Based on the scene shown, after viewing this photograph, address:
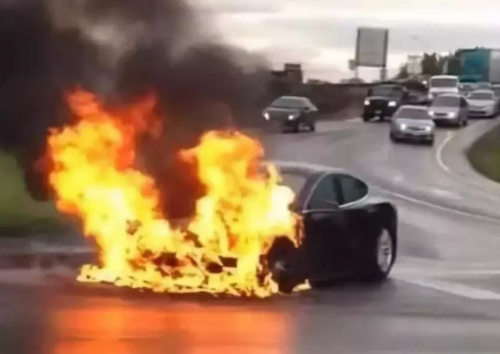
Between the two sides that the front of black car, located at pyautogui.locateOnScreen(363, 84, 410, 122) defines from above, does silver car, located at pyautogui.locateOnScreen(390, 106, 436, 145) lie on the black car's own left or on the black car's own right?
on the black car's own left

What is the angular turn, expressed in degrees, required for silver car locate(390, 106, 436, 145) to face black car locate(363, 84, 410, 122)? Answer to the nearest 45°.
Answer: approximately 180°

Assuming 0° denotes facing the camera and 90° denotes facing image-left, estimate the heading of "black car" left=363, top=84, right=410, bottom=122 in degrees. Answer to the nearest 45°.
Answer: approximately 45°
